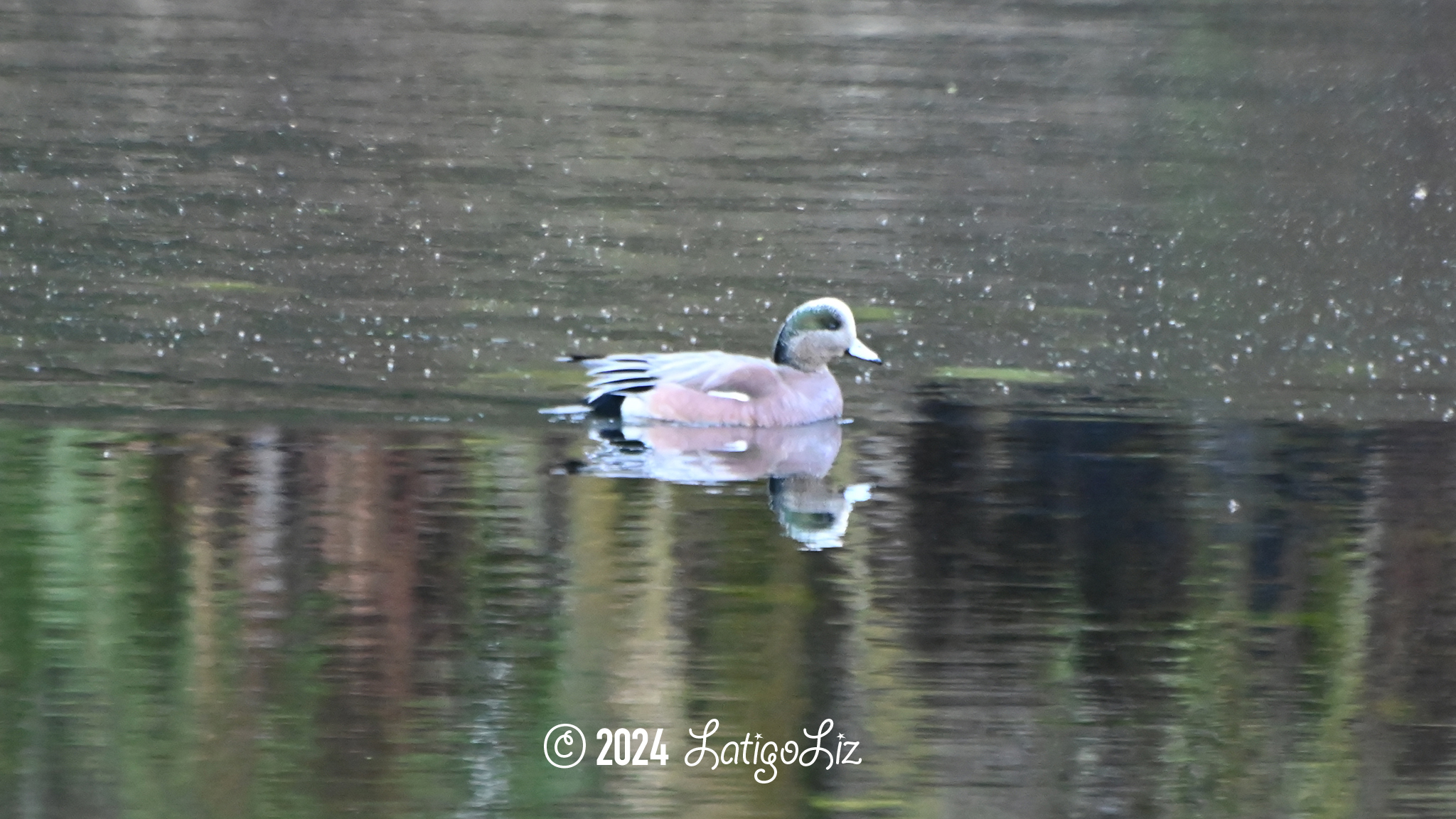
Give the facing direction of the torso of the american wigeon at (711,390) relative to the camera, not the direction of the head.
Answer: to the viewer's right
